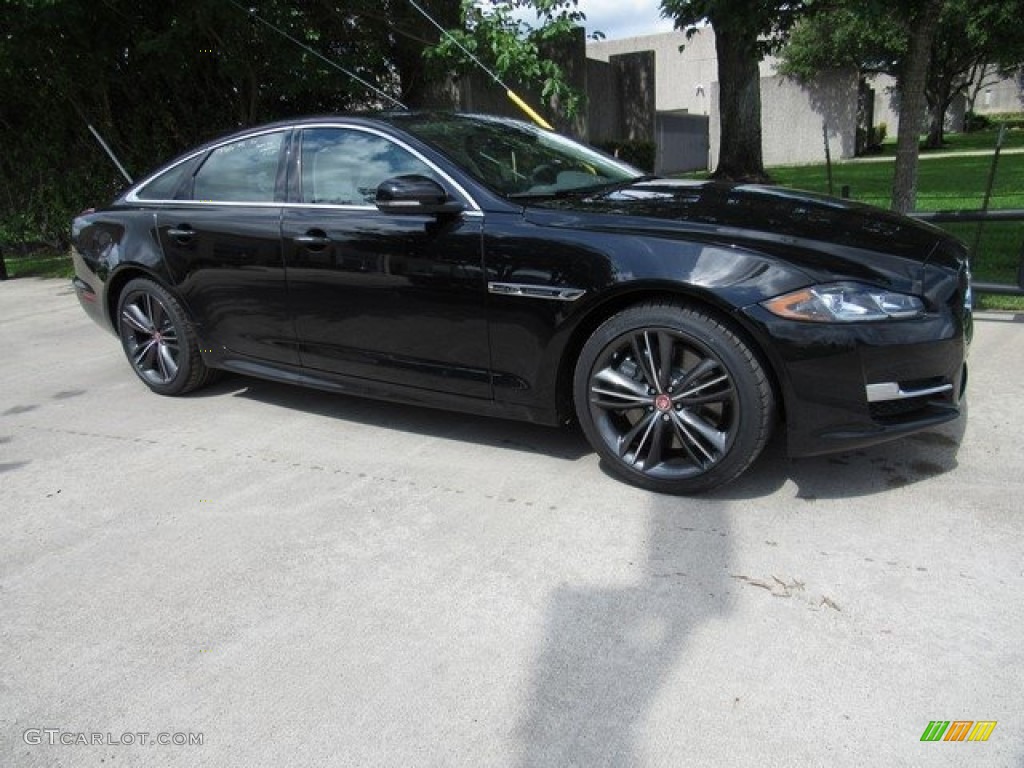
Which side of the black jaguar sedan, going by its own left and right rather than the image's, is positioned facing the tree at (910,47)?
left

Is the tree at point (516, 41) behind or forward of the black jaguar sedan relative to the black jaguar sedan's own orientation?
behind

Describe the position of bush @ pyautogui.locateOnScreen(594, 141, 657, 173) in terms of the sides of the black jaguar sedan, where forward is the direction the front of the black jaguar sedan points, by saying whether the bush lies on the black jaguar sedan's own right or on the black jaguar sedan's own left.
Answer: on the black jaguar sedan's own left

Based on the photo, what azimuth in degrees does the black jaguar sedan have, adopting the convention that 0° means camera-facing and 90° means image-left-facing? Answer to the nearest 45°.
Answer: approximately 315°

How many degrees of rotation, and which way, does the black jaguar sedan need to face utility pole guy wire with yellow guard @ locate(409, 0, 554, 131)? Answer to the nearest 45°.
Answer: approximately 135° to its left

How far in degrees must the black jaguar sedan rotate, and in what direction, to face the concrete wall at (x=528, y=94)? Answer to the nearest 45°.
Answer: approximately 135° to its left

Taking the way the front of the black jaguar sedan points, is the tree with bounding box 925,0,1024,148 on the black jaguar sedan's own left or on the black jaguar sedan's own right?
on the black jaguar sedan's own left

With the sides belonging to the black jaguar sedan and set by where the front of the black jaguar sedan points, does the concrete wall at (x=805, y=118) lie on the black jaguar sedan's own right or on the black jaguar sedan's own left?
on the black jaguar sedan's own left
